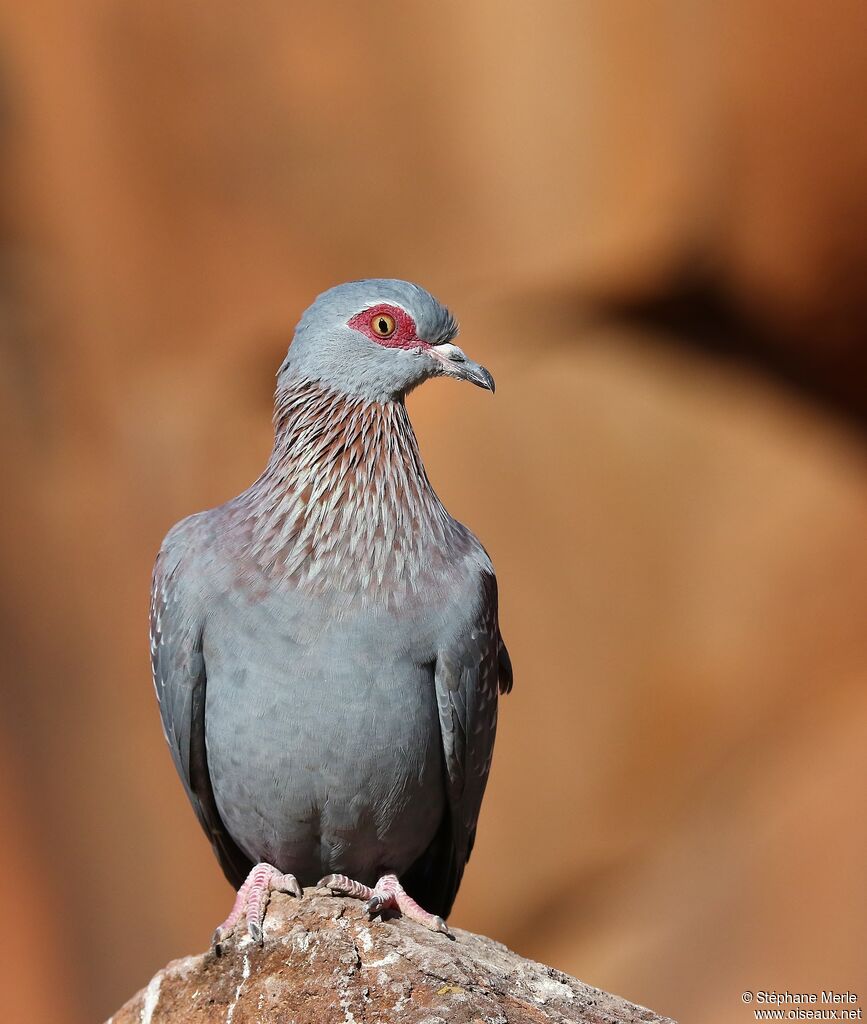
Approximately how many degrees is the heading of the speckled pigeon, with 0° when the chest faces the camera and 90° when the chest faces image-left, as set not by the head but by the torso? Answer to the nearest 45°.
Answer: approximately 0°
